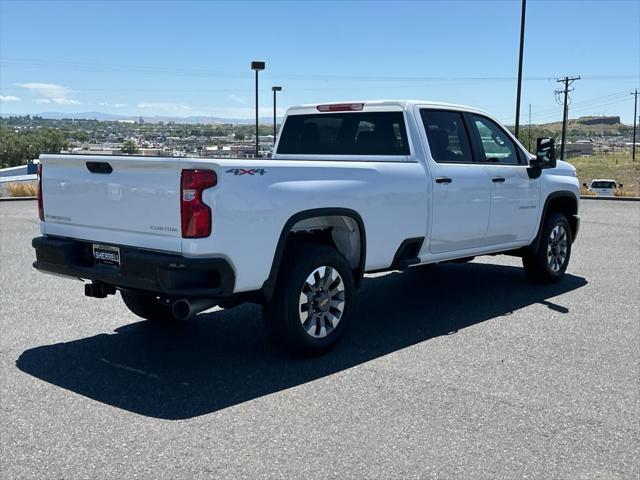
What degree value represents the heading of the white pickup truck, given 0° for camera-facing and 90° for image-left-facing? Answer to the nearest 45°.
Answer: approximately 225°
